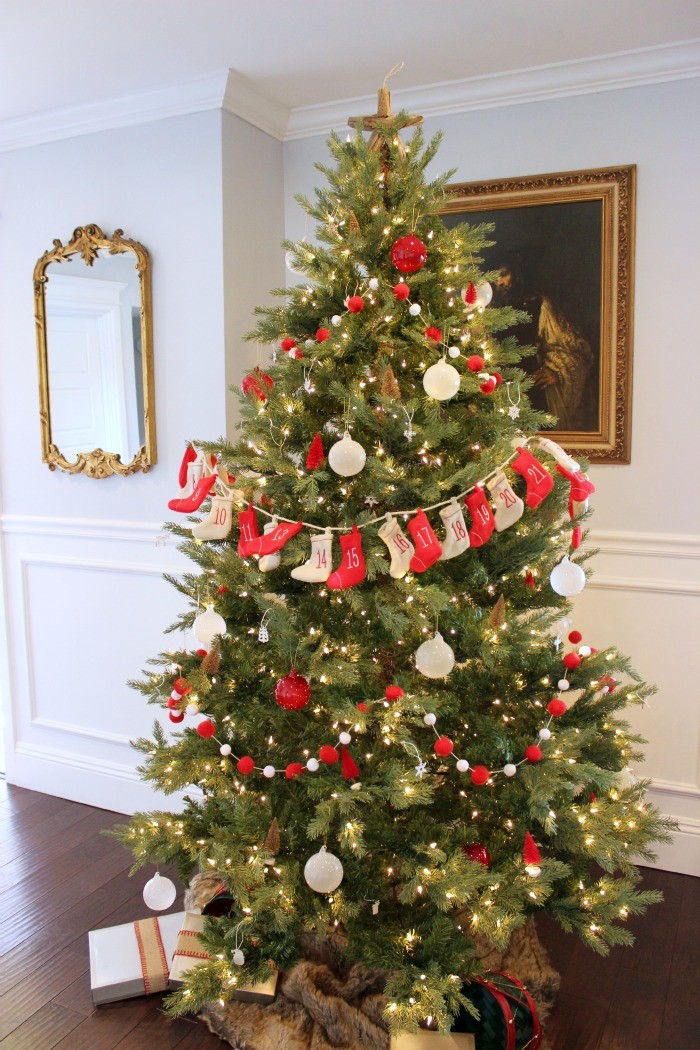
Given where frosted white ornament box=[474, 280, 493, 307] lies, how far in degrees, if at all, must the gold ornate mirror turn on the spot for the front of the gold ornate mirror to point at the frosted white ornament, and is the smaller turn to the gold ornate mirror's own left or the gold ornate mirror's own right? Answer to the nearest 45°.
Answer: approximately 90° to the gold ornate mirror's own left

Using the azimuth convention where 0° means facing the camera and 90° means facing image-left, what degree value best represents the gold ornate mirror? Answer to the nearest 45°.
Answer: approximately 45°

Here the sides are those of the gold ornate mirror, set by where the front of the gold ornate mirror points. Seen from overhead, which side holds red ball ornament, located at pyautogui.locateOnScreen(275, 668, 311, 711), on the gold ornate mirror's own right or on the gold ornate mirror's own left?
on the gold ornate mirror's own left

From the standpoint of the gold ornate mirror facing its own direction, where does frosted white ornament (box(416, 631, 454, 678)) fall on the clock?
The frosted white ornament is roughly at 10 o'clock from the gold ornate mirror.

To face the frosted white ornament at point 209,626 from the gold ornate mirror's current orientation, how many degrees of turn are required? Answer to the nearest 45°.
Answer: approximately 45° to its left

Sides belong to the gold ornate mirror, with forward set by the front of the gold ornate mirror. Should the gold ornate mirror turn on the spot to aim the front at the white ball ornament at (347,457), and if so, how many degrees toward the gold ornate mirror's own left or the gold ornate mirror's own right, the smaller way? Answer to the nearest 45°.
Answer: approximately 45° to the gold ornate mirror's own left
